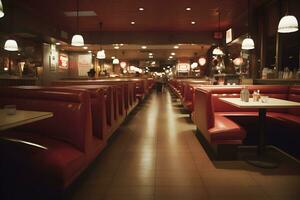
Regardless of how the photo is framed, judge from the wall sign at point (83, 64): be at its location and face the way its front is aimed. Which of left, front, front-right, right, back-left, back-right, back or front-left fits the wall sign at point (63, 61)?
front-right

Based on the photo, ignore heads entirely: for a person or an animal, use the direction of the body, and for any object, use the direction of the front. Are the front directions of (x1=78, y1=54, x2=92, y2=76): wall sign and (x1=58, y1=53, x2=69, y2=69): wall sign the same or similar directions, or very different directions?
same or similar directions

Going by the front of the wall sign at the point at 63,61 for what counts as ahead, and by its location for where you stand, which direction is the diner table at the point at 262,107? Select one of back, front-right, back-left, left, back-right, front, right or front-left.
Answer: front

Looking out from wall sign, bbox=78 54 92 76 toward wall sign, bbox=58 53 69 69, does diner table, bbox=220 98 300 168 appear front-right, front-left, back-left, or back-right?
front-left

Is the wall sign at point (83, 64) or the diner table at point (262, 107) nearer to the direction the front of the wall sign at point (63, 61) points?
the diner table

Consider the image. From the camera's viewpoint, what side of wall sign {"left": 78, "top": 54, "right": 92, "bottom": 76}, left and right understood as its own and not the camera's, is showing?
front

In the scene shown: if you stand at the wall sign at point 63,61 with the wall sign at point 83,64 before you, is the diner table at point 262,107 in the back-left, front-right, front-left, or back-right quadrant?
back-right

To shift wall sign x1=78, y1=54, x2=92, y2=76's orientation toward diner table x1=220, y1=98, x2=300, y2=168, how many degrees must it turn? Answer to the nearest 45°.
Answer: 0° — it already faces it

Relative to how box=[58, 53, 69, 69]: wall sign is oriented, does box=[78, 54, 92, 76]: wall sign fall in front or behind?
behind
